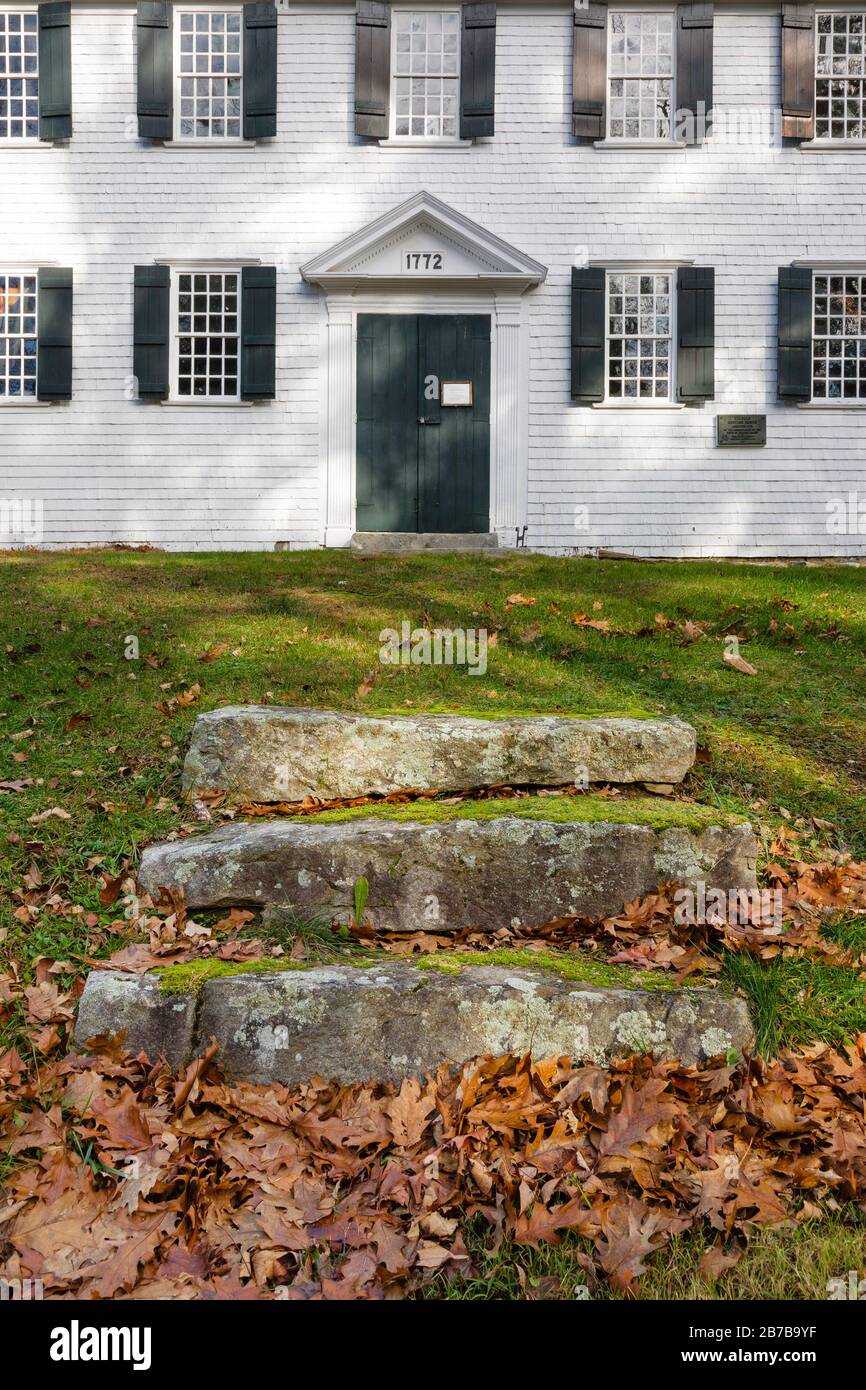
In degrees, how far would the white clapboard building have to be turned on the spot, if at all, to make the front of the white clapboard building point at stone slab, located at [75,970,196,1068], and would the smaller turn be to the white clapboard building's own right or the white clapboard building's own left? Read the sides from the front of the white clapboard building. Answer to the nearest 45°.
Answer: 0° — it already faces it

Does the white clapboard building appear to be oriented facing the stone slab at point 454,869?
yes

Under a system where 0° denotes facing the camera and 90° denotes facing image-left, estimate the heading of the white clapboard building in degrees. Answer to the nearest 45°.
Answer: approximately 0°

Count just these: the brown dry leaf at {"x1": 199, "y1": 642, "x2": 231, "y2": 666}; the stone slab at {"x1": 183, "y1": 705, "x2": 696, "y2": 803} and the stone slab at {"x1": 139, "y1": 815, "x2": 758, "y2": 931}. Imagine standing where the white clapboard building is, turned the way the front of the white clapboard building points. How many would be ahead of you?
3

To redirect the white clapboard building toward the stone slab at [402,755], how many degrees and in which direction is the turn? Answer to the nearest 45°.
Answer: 0° — it already faces it

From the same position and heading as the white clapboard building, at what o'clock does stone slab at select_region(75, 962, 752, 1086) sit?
The stone slab is roughly at 12 o'clock from the white clapboard building.

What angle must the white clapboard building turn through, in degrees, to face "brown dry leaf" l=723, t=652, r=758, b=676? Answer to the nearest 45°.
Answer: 0° — it already faces it
